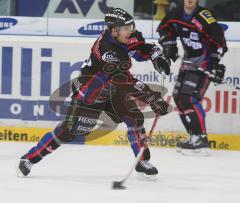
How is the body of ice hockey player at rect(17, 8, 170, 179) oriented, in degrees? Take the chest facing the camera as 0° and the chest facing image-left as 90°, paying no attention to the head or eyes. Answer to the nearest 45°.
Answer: approximately 315°
